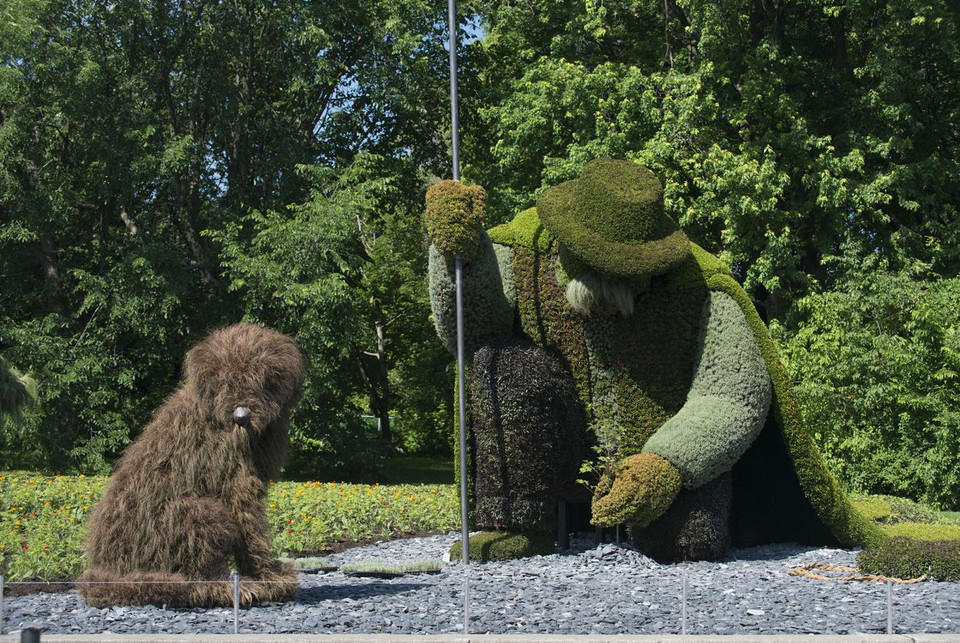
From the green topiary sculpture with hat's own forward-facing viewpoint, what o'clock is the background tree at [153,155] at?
The background tree is roughly at 3 o'clock from the green topiary sculpture with hat.

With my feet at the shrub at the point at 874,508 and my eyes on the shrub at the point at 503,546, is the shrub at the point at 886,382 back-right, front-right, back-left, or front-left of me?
back-right

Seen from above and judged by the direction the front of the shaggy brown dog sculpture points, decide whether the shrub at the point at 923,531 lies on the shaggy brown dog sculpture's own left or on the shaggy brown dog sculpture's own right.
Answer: on the shaggy brown dog sculpture's own left

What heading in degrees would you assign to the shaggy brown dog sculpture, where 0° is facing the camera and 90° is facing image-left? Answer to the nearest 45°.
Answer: approximately 315°

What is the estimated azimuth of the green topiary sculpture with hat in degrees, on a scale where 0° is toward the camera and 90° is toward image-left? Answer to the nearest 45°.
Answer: approximately 45°

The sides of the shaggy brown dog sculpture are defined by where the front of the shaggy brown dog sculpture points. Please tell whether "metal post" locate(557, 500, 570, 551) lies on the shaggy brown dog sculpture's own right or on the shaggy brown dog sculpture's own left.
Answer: on the shaggy brown dog sculpture's own left
